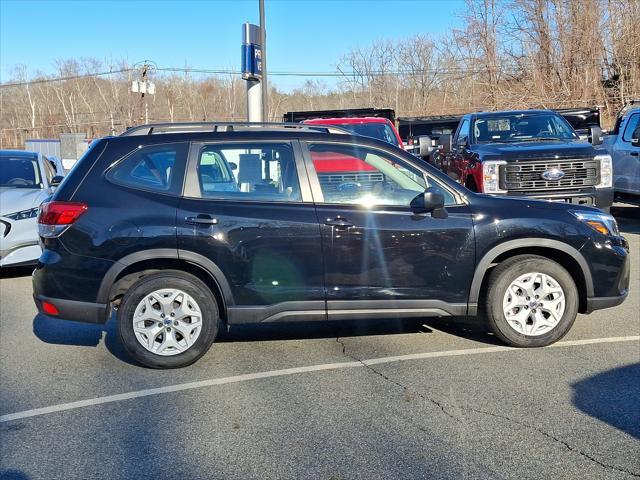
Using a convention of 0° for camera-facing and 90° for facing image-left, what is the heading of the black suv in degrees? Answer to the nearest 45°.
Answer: approximately 270°

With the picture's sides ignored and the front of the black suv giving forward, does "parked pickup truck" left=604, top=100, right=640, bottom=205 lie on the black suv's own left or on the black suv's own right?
on the black suv's own left

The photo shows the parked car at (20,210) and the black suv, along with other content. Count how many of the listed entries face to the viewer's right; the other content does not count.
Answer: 1

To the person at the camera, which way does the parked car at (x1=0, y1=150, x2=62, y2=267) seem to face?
facing the viewer and to the left of the viewer

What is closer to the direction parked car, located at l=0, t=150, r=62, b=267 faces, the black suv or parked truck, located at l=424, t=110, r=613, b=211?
the black suv

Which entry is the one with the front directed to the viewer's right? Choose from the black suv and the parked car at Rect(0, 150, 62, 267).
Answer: the black suv

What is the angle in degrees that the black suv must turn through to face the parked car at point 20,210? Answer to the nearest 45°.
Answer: approximately 135° to its left

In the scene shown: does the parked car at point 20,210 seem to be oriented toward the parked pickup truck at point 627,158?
no

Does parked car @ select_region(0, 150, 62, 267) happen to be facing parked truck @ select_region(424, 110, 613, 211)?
no
